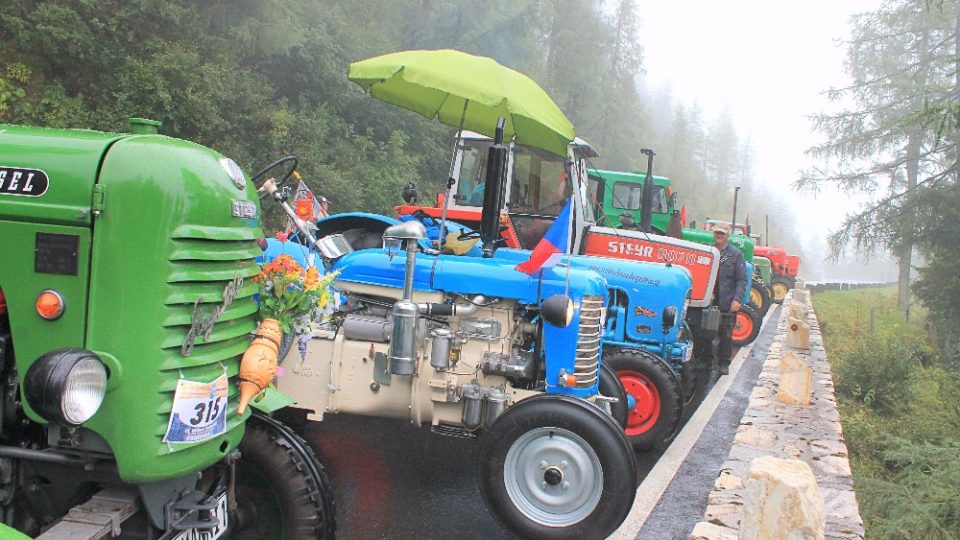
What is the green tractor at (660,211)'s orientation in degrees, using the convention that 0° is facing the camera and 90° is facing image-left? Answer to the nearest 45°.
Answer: approximately 270°

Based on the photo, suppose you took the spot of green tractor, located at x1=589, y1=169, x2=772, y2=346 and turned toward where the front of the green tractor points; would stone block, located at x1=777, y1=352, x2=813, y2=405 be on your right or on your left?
on your right

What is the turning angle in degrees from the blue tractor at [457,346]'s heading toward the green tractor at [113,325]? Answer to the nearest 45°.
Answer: approximately 135° to its right

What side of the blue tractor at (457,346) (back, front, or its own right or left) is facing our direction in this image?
right

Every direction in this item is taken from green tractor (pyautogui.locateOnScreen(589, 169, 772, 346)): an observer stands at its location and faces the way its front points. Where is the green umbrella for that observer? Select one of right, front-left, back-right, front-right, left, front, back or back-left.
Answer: right

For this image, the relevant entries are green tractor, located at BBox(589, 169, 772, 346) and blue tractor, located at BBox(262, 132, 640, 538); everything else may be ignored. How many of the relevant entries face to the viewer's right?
2

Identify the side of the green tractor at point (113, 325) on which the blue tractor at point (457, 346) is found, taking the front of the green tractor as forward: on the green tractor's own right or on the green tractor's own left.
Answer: on the green tractor's own left

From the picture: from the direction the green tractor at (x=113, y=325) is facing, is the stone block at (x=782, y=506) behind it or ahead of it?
ahead

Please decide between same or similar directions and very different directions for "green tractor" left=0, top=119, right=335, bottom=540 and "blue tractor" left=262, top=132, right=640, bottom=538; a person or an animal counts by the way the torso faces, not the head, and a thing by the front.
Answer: same or similar directions

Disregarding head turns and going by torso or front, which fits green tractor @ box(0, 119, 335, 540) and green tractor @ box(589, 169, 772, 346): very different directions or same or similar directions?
same or similar directions

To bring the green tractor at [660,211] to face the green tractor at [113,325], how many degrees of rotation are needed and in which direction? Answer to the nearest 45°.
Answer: approximately 90° to its right

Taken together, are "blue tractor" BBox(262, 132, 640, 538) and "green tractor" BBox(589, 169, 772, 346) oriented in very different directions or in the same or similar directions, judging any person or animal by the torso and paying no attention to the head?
same or similar directions
